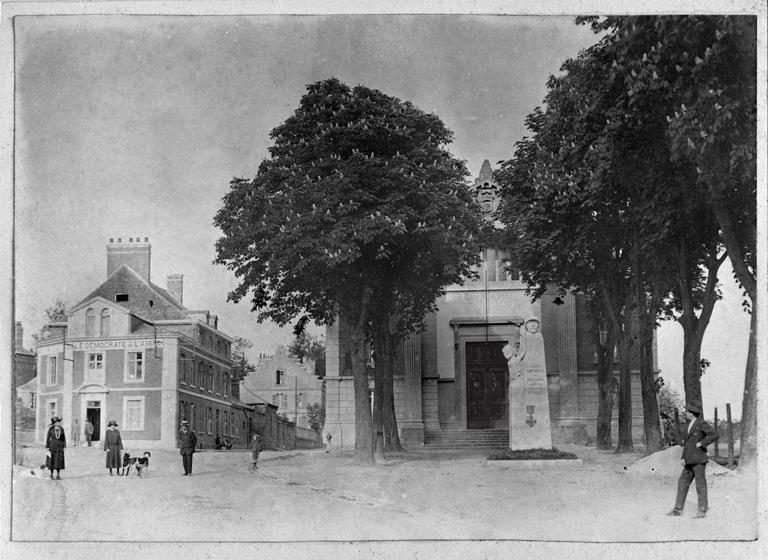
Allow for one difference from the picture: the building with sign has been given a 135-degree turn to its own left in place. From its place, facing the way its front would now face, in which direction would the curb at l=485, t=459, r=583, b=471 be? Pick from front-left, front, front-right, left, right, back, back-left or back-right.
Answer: front-right

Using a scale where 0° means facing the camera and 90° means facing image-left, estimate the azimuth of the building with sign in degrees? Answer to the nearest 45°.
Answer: approximately 0°

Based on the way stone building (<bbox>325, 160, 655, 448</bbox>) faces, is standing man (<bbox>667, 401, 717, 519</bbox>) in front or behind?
in front

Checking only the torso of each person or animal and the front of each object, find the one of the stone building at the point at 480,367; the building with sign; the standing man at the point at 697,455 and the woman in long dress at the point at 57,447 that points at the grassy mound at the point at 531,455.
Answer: the stone building

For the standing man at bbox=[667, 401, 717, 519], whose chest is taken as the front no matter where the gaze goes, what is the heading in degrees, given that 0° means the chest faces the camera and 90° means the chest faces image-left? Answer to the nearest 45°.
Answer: approximately 45°

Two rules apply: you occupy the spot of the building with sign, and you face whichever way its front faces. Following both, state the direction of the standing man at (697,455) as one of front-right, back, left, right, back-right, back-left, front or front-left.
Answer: front-left

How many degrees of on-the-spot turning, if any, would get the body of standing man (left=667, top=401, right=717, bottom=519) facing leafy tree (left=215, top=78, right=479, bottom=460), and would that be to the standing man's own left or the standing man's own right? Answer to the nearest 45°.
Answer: approximately 90° to the standing man's own right

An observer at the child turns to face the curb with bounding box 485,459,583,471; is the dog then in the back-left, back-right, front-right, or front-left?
back-right

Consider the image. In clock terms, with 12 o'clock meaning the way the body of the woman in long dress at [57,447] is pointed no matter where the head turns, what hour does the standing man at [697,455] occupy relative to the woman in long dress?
The standing man is roughly at 10 o'clock from the woman in long dress.

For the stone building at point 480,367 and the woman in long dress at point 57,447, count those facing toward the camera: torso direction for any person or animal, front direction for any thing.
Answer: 2

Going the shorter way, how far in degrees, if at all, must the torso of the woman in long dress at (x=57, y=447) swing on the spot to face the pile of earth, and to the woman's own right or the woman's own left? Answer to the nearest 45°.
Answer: approximately 90° to the woman's own left
